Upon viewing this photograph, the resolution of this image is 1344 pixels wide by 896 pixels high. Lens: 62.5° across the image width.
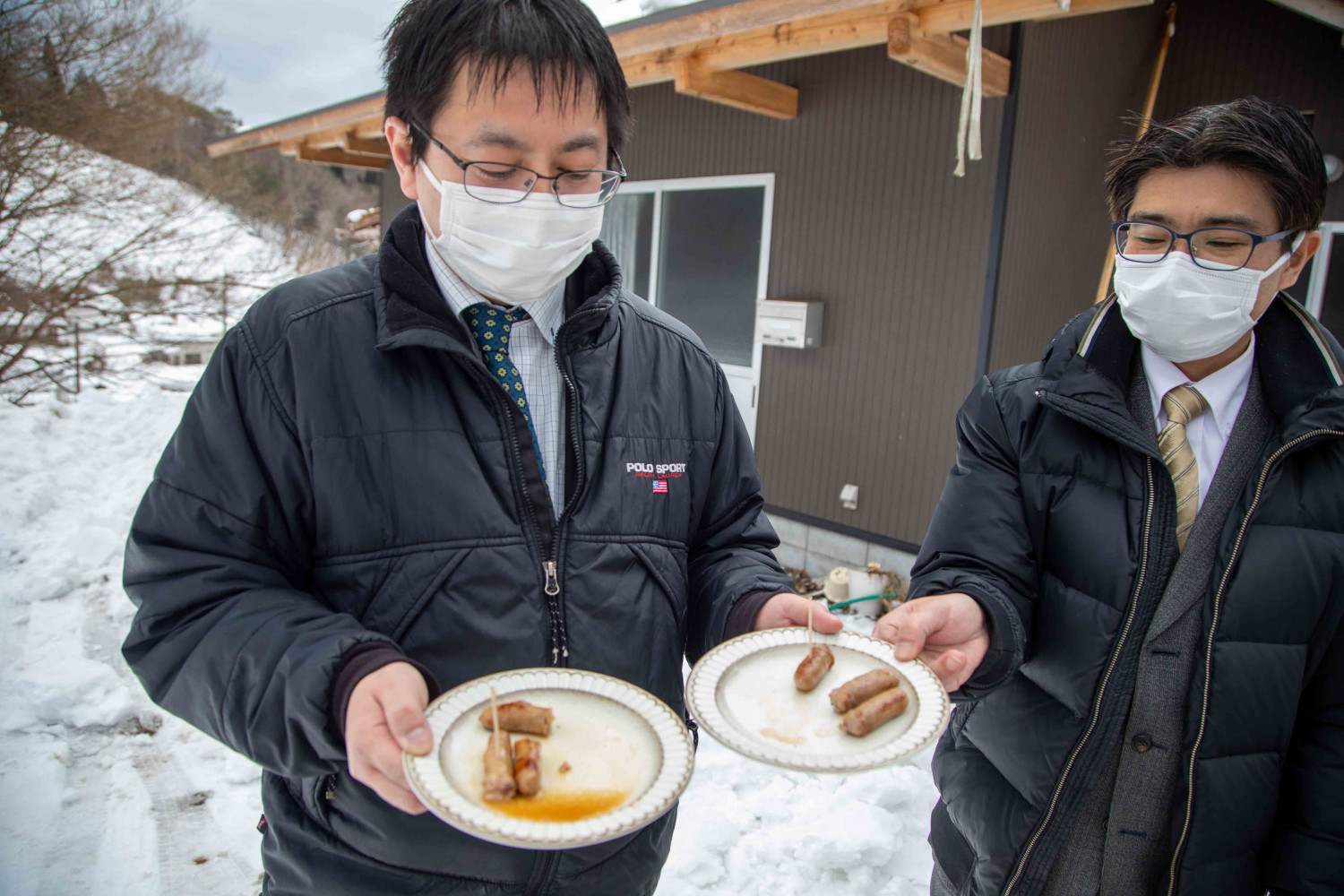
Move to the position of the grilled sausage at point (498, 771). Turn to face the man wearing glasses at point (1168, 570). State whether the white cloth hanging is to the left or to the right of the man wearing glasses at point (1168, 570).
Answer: left

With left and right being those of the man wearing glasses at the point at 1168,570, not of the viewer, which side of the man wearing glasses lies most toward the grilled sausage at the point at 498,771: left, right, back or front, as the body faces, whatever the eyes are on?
front

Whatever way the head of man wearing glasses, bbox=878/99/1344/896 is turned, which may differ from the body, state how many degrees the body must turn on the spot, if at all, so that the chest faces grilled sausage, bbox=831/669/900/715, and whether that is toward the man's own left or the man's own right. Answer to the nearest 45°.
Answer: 0° — they already face it

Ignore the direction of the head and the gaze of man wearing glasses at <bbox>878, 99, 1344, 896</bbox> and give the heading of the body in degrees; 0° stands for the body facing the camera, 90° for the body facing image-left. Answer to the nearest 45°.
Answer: approximately 45°

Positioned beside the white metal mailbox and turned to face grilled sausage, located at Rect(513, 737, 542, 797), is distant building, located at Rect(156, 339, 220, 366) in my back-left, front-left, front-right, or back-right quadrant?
back-right

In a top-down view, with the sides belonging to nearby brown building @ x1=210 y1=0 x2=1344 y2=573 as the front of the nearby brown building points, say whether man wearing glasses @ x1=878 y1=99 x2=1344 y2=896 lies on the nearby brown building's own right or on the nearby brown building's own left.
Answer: on the nearby brown building's own left

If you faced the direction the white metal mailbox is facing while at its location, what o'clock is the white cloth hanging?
The white cloth hanging is roughly at 10 o'clock from the white metal mailbox.

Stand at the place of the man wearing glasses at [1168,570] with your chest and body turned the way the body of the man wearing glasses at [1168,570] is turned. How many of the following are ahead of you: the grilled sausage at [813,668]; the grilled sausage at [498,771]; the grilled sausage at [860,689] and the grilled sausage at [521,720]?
4

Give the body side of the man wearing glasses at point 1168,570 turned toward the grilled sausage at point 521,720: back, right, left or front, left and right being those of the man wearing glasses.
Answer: front

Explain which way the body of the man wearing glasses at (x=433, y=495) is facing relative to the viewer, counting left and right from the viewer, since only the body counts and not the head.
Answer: facing the viewer and to the right of the viewer

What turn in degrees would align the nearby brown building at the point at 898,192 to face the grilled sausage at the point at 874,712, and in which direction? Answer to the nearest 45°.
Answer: approximately 45° to its left

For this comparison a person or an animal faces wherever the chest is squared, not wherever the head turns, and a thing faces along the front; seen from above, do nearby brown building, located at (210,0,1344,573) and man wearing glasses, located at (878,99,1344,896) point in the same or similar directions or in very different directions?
same or similar directions

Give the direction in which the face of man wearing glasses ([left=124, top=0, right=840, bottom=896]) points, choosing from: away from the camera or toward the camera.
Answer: toward the camera

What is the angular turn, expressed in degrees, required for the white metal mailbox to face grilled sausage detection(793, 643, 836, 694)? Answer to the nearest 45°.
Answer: approximately 45° to its left

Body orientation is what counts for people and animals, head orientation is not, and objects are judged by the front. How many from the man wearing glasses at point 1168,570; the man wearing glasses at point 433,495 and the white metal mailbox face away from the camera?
0

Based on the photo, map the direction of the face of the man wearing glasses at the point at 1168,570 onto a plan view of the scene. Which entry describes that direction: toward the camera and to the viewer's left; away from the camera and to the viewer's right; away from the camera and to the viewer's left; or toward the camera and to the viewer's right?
toward the camera and to the viewer's left

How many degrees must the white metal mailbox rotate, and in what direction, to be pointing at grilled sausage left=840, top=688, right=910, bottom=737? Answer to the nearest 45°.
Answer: approximately 45° to its left
